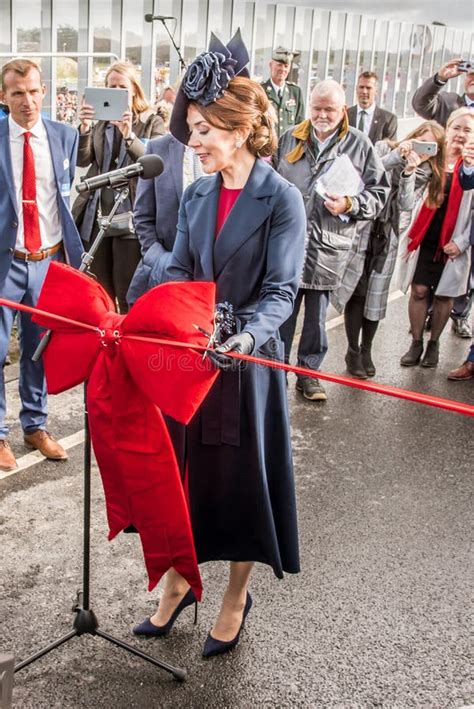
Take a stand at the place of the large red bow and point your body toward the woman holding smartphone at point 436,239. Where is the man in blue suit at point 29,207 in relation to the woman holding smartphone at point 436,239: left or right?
left

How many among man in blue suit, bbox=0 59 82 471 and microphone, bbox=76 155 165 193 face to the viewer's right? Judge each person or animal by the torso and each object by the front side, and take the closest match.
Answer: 1

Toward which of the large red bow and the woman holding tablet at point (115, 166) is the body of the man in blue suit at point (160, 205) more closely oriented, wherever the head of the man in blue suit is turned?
the large red bow

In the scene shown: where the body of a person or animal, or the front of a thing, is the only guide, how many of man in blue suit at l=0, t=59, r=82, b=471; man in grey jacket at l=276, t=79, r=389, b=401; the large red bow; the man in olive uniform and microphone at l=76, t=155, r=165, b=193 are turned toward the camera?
4

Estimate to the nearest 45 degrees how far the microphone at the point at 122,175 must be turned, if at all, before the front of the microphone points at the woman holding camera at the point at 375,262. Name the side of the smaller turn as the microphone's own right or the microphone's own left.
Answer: approximately 45° to the microphone's own left

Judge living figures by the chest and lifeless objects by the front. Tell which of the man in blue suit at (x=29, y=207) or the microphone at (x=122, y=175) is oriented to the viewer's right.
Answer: the microphone

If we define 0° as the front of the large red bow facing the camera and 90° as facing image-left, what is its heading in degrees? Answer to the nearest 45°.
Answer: approximately 0°

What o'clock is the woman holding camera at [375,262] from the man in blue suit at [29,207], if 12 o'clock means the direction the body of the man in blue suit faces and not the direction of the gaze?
The woman holding camera is roughly at 8 o'clock from the man in blue suit.

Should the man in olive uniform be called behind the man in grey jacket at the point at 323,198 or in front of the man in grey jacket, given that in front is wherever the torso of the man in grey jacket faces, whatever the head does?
behind

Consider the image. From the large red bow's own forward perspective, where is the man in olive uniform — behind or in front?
behind
